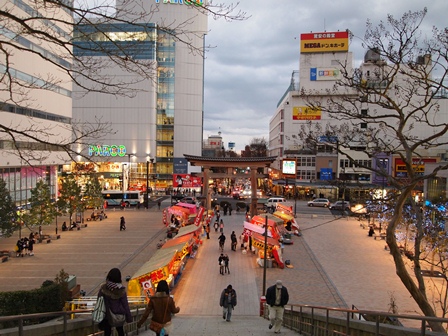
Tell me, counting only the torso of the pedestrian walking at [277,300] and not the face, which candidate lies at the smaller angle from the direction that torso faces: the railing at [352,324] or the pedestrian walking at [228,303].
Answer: the railing

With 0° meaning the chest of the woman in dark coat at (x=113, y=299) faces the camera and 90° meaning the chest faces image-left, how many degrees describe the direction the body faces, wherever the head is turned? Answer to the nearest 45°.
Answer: approximately 180°

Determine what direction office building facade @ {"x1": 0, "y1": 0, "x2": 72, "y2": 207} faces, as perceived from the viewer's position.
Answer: facing the viewer and to the right of the viewer

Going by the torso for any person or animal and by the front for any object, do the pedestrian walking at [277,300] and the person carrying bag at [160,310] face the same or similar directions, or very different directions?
very different directions

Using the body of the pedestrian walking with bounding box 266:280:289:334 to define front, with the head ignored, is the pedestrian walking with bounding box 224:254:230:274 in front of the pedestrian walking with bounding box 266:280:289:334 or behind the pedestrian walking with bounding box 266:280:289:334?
behind

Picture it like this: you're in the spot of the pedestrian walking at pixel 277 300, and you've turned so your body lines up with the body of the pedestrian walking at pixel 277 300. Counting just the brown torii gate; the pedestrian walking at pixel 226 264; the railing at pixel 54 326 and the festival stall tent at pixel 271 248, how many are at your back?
3

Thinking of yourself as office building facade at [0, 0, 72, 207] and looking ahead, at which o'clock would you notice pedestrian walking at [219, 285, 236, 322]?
The pedestrian walking is roughly at 1 o'clock from the office building facade.

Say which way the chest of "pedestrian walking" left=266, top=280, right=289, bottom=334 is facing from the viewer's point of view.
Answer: toward the camera

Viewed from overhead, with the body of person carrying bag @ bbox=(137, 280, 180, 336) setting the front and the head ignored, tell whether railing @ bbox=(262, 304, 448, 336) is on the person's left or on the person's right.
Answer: on the person's right

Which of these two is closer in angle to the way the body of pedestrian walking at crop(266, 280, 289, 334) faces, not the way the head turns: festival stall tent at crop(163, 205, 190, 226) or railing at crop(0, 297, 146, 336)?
the railing

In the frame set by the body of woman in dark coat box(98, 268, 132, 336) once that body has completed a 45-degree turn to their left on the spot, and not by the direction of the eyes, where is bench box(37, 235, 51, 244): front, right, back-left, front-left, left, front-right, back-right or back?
front-right

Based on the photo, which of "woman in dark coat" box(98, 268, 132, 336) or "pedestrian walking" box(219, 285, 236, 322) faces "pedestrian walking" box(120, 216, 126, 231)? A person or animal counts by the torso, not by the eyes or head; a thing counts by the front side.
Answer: the woman in dark coat

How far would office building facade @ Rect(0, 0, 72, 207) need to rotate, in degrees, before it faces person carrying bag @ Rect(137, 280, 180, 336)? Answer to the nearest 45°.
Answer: approximately 45° to its right

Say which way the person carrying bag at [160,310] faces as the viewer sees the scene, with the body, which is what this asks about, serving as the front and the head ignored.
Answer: away from the camera

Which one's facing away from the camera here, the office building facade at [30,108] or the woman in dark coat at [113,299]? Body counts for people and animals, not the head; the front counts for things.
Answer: the woman in dark coat
